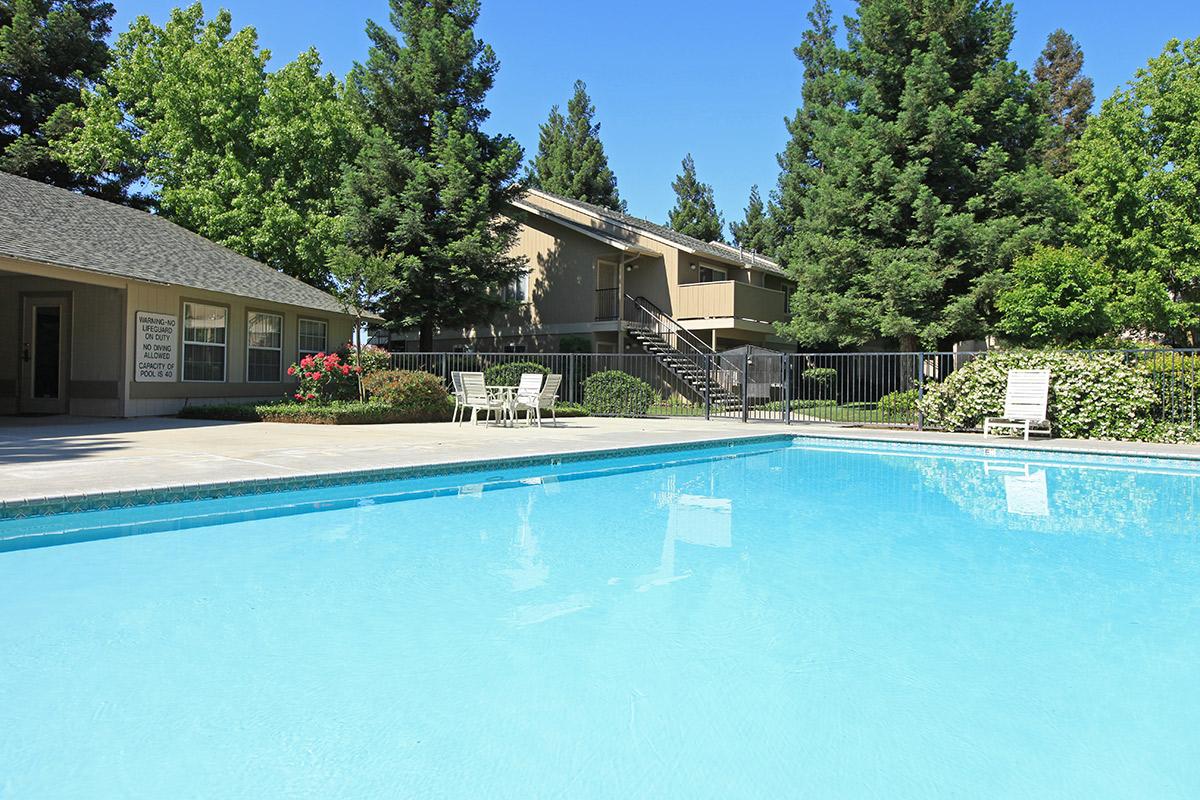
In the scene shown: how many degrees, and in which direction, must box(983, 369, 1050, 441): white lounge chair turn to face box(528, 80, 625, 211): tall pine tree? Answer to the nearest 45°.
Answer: approximately 90° to its right

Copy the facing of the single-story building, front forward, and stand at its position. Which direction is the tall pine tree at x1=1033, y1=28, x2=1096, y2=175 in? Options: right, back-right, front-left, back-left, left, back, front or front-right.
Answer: front-left

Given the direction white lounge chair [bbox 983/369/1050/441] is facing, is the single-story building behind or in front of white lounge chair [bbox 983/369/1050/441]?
in front

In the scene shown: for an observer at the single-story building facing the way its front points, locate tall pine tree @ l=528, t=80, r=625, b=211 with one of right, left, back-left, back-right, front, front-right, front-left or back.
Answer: left

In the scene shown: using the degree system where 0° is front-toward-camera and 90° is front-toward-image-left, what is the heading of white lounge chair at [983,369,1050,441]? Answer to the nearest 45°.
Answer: approximately 45°

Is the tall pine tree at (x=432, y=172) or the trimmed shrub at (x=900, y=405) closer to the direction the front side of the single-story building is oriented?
the trimmed shrub

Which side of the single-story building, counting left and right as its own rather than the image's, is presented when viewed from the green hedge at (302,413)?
front

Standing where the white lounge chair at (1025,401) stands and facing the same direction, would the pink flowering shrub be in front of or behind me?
in front

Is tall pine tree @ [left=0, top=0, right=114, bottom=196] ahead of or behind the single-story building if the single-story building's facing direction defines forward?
behind

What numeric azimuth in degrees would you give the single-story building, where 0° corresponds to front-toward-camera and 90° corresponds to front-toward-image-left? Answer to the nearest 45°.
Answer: approximately 315°

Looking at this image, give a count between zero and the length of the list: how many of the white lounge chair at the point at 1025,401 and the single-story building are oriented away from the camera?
0

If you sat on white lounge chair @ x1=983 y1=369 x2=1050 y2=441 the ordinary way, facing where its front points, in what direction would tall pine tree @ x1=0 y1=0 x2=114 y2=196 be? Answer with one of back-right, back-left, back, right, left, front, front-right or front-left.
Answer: front-right

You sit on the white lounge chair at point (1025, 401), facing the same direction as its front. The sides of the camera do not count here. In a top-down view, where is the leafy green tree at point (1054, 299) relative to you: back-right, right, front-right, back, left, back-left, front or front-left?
back-right

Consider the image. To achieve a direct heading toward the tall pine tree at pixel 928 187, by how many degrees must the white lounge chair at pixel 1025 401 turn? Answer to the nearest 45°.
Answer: approximately 135° to its right
